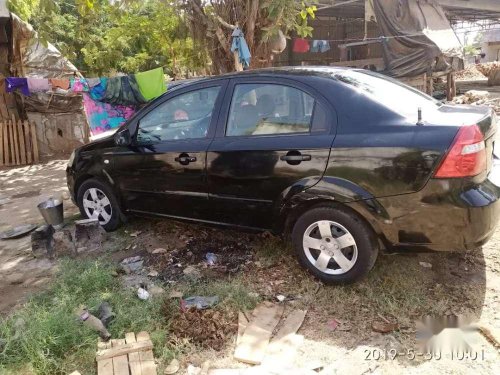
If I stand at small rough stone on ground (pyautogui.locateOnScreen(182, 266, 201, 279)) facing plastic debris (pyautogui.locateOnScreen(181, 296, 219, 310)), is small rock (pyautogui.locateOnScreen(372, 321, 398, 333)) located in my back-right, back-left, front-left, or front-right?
front-left

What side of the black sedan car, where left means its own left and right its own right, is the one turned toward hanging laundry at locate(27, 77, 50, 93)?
front

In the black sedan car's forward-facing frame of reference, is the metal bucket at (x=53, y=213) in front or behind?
in front

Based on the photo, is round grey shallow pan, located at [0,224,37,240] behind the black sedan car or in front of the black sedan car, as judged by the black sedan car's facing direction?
in front

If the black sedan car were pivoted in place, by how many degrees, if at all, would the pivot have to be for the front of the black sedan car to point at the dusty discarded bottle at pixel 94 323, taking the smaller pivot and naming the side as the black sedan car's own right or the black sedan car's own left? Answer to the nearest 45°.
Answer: approximately 45° to the black sedan car's own left

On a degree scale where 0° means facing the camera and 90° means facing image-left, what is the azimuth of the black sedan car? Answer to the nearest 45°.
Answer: approximately 135°

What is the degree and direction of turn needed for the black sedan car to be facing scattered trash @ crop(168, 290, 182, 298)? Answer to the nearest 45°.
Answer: approximately 45° to its left

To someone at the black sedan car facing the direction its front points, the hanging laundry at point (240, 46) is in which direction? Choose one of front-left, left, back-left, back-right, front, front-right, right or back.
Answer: front-right

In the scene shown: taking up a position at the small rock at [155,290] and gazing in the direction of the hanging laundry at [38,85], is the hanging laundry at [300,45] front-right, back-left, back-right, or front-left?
front-right

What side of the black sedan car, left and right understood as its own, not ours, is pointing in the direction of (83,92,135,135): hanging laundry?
front
